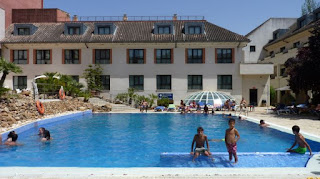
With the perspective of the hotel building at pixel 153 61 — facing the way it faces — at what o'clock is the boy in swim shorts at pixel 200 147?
The boy in swim shorts is roughly at 12 o'clock from the hotel building.

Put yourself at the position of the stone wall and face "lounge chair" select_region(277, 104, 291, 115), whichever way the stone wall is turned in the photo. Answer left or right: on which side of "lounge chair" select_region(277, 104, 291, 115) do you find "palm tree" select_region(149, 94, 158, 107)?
left

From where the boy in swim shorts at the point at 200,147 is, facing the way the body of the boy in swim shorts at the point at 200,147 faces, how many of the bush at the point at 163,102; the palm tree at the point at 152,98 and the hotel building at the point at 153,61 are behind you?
3

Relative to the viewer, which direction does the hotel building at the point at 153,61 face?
toward the camera

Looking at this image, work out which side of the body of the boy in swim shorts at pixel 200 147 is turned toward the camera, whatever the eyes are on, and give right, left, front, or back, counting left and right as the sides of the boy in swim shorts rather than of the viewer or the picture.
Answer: front

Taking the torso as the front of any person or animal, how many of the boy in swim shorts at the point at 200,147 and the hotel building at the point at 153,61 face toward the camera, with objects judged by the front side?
2

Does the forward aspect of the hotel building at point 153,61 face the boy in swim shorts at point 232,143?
yes

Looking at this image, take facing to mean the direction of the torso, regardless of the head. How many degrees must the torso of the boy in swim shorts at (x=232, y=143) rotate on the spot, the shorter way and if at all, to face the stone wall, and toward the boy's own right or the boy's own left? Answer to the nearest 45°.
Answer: approximately 90° to the boy's own right

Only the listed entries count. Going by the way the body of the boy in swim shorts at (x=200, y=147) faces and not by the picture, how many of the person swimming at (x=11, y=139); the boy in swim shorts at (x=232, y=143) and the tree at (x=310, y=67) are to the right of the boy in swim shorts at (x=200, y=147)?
1
